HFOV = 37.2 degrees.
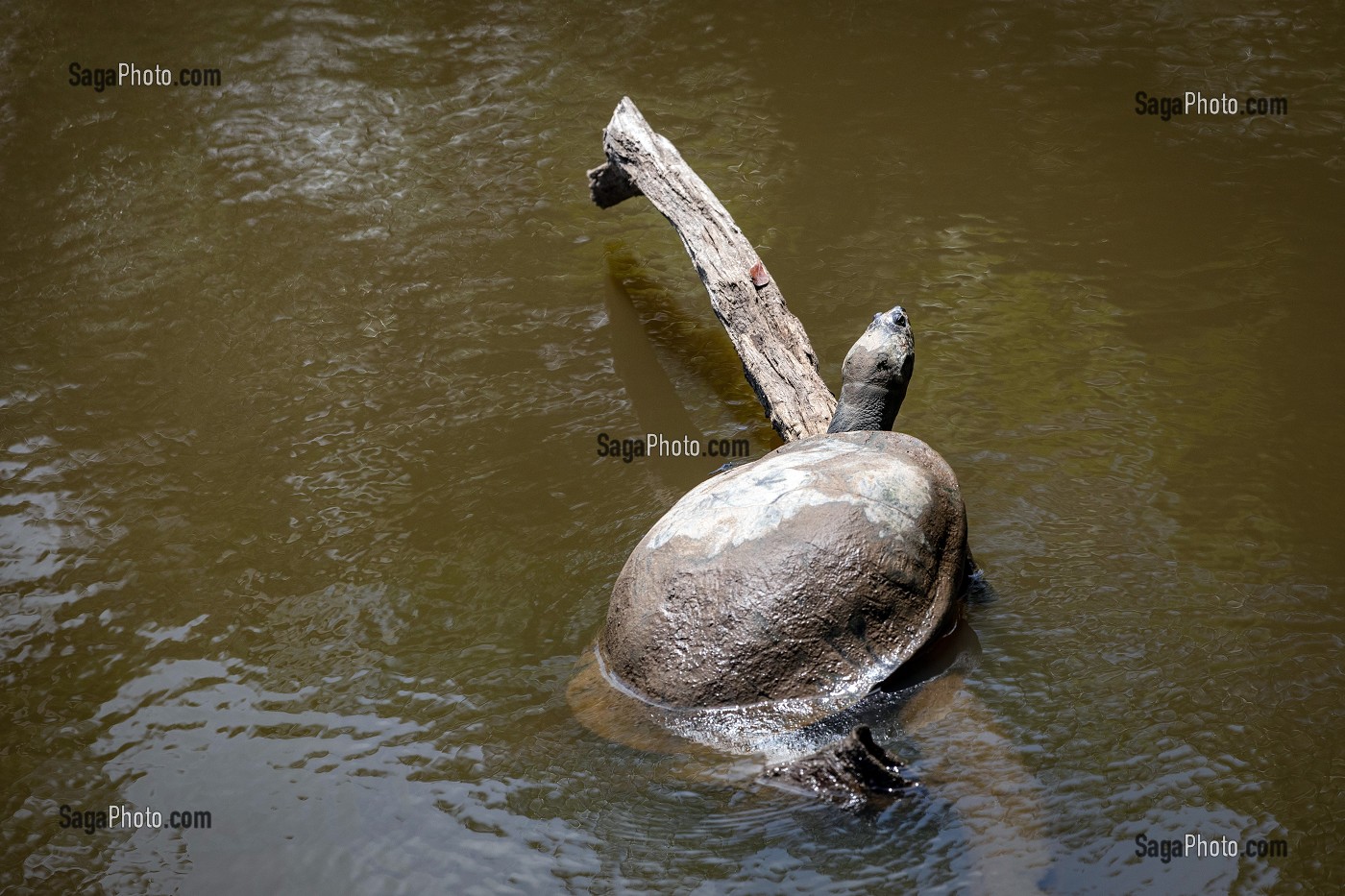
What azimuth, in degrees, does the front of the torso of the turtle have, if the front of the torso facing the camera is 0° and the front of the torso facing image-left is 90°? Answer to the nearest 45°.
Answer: approximately 225°
